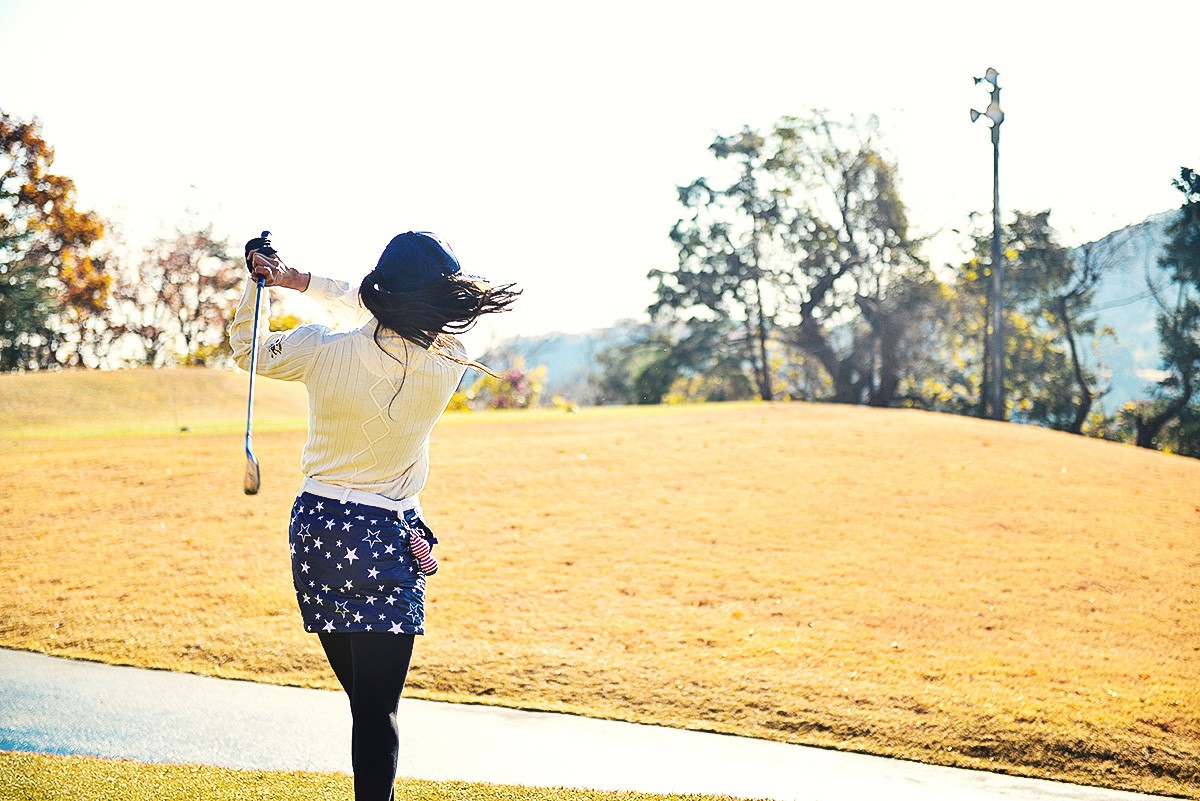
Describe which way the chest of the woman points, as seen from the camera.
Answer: away from the camera

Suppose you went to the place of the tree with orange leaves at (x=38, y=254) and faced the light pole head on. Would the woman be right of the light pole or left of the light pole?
right

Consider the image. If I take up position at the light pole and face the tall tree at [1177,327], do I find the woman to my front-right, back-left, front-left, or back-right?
back-right

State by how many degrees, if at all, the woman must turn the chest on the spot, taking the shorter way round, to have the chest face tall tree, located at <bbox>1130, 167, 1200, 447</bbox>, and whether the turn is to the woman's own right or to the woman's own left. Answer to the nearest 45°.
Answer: approximately 45° to the woman's own right

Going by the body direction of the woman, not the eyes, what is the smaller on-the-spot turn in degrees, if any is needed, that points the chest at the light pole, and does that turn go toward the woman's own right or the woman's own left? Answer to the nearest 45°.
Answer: approximately 45° to the woman's own right

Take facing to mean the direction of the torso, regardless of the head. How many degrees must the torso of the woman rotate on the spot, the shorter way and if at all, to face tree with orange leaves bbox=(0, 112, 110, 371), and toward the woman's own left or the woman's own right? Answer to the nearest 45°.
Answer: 0° — they already face it
